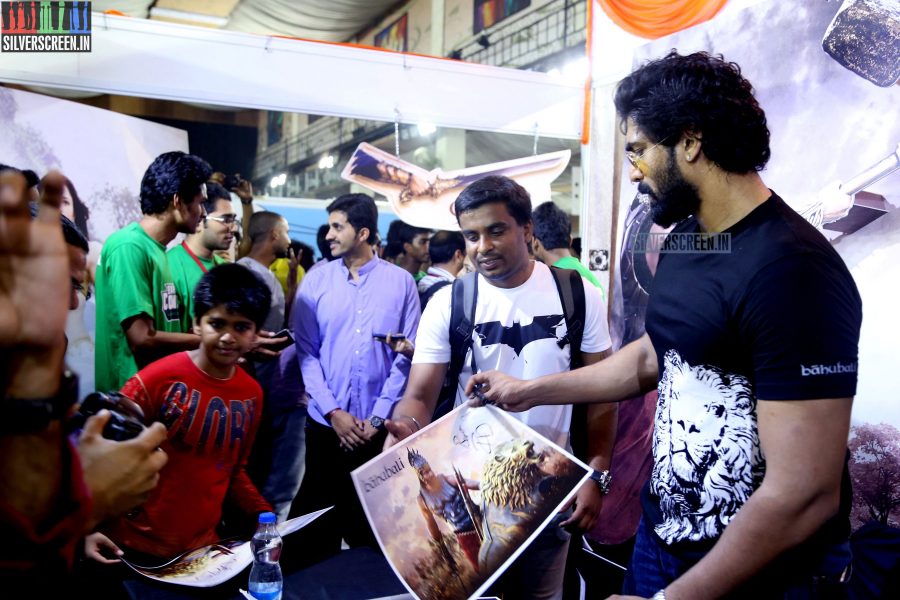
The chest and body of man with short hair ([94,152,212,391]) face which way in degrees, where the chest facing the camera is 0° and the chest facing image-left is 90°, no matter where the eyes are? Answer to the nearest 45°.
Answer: approximately 270°

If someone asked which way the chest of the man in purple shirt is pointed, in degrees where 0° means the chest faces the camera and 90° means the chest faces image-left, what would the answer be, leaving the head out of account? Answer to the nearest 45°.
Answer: approximately 0°

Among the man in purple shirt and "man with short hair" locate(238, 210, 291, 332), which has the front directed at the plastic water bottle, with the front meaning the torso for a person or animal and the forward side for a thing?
the man in purple shirt

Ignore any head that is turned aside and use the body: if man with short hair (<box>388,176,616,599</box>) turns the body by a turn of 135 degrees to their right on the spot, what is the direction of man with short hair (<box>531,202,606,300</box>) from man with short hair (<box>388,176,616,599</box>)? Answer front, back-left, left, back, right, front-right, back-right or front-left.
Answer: front-right

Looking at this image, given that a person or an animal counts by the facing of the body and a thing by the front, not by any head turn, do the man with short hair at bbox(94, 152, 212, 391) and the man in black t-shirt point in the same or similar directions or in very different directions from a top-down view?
very different directions

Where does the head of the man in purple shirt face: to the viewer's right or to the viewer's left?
to the viewer's left

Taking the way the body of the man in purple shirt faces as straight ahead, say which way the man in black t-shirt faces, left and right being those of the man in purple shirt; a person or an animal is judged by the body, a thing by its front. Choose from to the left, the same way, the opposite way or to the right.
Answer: to the right
